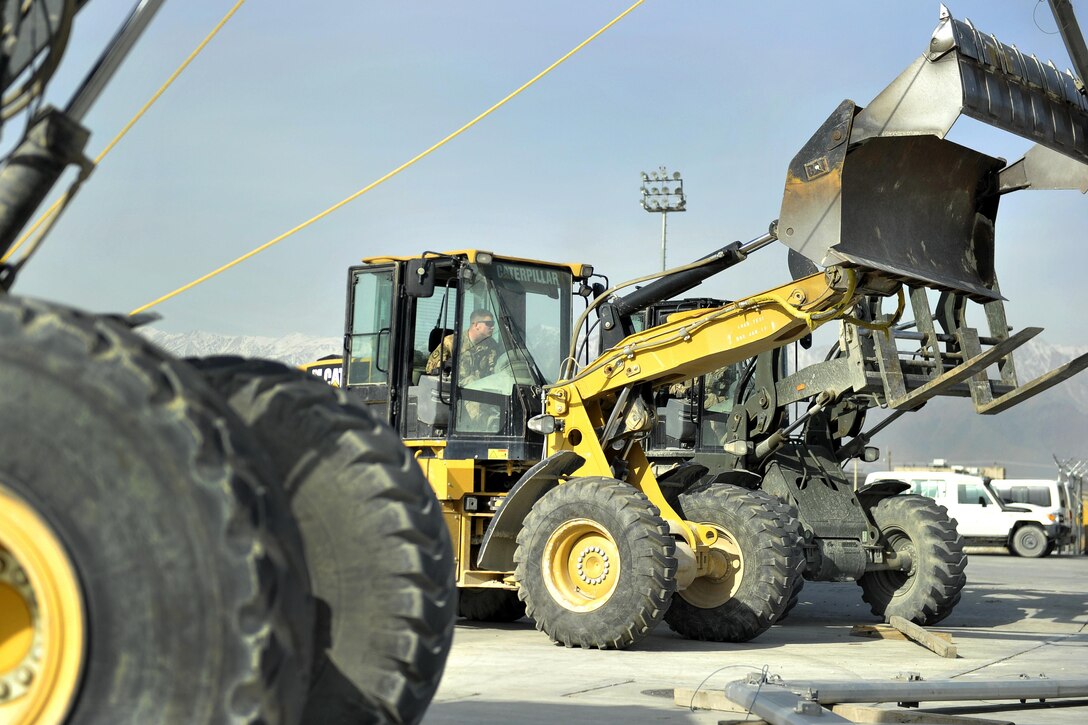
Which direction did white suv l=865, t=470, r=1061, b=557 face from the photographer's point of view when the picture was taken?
facing to the right of the viewer

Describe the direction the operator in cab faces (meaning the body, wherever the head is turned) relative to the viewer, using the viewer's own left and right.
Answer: facing the viewer and to the right of the viewer

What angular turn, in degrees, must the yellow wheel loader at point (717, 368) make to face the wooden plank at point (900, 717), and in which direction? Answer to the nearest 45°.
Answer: approximately 45° to its right

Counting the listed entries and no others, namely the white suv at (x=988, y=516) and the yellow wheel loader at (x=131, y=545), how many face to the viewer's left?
0

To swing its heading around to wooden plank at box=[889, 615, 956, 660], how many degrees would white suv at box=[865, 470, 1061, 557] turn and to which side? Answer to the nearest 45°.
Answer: approximately 90° to its right

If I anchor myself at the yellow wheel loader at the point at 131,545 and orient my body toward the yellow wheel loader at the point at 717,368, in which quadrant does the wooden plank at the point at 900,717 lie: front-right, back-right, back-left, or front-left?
front-right

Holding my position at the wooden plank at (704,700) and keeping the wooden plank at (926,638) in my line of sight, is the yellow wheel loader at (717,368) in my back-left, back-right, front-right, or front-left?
front-left
